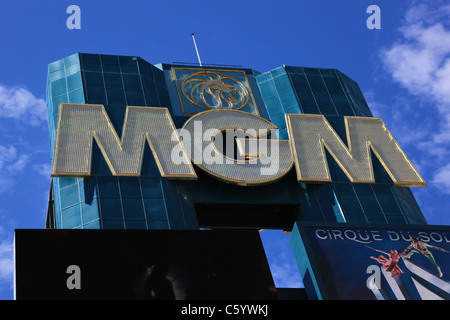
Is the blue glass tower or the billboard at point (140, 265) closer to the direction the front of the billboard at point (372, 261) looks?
the billboard

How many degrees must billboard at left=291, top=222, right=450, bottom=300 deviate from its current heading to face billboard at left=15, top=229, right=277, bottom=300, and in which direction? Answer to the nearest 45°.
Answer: approximately 45° to its right

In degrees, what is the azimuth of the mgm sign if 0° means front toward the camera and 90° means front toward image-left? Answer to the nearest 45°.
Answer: approximately 0°
